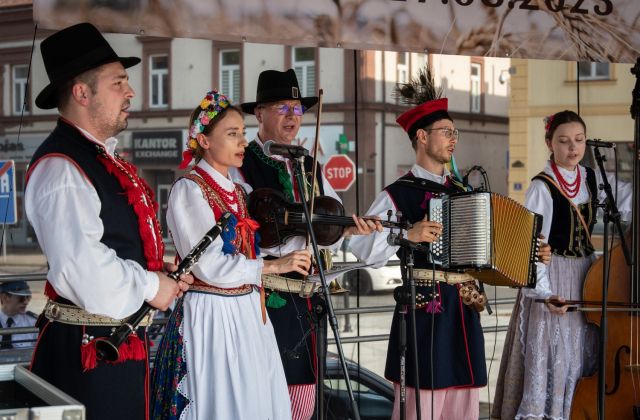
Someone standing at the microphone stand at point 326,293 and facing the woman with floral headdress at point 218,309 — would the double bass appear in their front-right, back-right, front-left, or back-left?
back-right

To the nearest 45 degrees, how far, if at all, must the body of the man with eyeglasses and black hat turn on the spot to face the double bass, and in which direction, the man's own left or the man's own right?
approximately 45° to the man's own left

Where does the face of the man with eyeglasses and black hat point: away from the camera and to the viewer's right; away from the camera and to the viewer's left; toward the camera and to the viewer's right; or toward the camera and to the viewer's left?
toward the camera and to the viewer's right

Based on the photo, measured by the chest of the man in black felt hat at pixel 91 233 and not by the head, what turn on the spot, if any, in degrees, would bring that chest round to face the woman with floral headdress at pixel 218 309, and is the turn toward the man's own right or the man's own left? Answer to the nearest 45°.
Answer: approximately 45° to the man's own left
